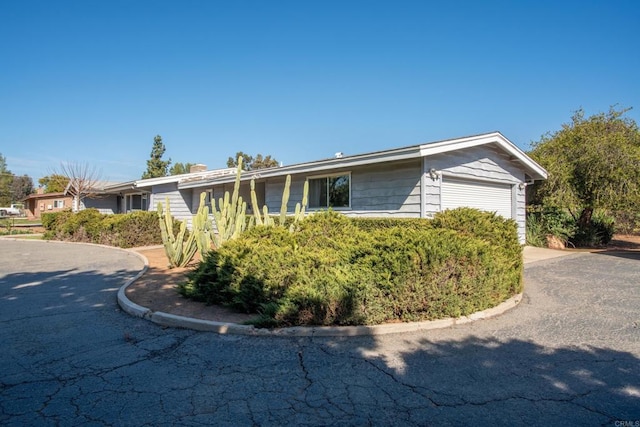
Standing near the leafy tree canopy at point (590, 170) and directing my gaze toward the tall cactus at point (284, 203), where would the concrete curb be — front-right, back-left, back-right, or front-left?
front-left

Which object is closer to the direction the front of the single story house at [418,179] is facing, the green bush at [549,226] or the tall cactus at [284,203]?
the tall cactus

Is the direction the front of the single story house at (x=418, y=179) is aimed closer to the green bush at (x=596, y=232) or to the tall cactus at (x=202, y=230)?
the tall cactus

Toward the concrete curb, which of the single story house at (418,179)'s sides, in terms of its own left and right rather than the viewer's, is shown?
front

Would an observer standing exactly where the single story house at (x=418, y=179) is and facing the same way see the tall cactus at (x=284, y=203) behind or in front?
in front

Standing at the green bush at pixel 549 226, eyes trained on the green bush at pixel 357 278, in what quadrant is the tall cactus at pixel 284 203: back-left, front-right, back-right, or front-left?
front-right

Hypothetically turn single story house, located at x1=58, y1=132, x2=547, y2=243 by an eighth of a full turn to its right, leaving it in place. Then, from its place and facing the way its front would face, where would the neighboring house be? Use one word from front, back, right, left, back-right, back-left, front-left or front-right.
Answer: front-right

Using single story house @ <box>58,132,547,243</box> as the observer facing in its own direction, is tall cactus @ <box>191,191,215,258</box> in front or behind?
in front
